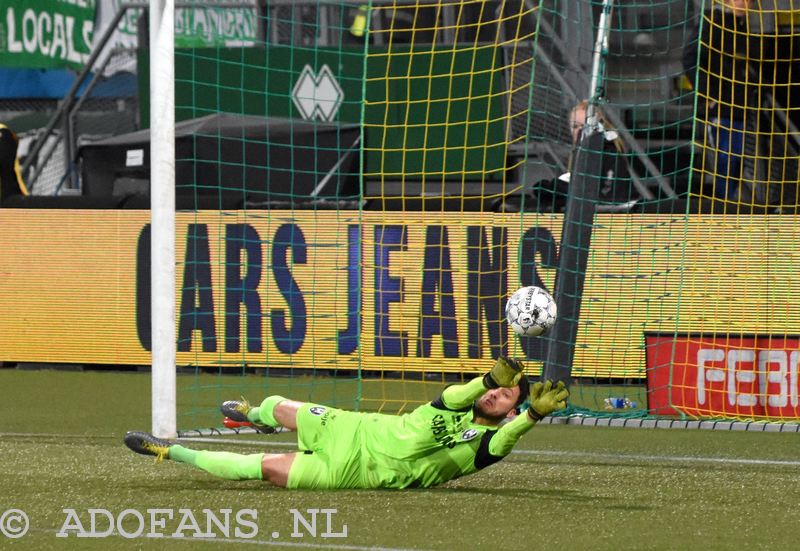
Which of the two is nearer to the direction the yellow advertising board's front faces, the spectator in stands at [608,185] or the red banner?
the red banner

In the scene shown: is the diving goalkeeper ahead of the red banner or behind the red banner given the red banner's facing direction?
ahead

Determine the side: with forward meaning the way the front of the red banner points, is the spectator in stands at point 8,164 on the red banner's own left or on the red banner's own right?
on the red banner's own right

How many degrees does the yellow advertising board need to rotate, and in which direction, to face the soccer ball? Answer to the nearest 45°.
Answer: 0° — it already faces it

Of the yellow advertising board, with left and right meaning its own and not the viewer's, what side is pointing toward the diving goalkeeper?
front

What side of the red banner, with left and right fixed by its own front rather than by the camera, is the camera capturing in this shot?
front

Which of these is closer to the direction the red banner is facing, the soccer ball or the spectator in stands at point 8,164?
the soccer ball

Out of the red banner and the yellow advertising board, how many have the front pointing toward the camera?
2

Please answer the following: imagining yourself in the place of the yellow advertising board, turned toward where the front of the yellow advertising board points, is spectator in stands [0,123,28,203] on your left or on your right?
on your right

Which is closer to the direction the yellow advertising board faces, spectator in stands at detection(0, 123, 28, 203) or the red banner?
the red banner

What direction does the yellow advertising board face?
toward the camera
